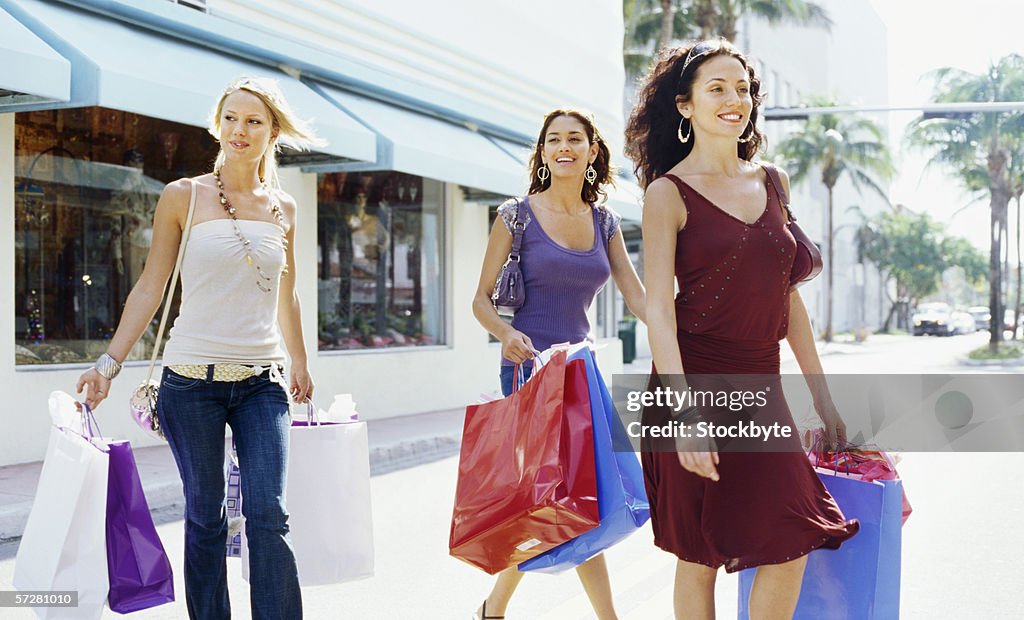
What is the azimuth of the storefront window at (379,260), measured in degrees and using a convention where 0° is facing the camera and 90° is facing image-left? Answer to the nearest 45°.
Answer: approximately 315°

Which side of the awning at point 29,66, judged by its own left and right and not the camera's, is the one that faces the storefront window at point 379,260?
left

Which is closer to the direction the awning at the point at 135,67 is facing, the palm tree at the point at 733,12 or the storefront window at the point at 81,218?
the palm tree

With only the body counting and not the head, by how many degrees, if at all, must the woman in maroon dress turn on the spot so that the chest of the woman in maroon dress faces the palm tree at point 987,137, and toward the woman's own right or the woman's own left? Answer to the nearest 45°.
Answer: approximately 135° to the woman's own left

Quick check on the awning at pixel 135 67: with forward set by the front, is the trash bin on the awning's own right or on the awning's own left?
on the awning's own left

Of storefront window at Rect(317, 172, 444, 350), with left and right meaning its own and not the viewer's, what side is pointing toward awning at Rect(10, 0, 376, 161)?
right

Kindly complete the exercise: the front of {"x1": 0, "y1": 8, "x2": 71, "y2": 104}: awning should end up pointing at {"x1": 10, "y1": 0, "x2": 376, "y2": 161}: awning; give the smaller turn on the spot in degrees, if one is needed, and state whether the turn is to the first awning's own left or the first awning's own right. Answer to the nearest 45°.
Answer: approximately 90° to the first awning's own left

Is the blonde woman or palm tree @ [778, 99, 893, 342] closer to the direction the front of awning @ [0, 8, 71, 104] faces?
the blonde woman

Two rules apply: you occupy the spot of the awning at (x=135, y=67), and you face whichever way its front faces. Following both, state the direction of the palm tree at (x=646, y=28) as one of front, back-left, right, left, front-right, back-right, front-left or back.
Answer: left
